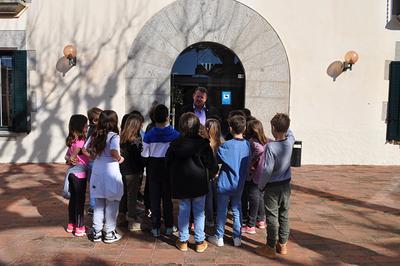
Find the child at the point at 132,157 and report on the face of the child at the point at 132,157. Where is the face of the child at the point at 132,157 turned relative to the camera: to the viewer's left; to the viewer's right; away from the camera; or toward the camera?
away from the camera

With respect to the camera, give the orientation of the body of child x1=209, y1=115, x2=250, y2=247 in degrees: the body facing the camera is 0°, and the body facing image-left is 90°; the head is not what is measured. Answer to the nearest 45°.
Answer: approximately 135°

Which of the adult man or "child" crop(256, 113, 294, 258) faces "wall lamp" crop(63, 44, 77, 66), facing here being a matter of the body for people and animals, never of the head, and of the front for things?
the child

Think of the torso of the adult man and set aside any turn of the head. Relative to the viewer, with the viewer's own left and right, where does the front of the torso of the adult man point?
facing the viewer

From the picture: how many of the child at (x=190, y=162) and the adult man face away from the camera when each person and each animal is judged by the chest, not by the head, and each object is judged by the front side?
1

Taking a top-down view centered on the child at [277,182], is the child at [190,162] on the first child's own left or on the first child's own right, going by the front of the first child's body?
on the first child's own left

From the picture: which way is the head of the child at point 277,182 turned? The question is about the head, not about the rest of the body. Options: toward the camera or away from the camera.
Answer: away from the camera

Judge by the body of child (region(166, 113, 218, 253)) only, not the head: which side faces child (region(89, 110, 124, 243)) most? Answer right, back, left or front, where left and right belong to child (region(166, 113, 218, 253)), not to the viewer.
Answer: left

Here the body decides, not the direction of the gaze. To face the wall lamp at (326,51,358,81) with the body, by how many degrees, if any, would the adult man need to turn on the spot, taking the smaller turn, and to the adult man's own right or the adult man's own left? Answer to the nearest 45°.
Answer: approximately 135° to the adult man's own left

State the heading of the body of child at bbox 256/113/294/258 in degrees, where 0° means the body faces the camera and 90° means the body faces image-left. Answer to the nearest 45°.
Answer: approximately 135°

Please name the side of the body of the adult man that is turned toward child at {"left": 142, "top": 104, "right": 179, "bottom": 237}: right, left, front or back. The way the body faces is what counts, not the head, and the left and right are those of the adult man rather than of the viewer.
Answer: front

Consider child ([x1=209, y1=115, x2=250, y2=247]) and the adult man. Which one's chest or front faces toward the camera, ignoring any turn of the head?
the adult man

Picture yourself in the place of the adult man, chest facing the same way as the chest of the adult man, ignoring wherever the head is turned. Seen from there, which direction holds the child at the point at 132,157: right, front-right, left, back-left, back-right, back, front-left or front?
front-right

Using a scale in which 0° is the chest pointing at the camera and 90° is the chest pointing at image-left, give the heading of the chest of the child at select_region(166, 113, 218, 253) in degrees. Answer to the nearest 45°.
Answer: approximately 180°

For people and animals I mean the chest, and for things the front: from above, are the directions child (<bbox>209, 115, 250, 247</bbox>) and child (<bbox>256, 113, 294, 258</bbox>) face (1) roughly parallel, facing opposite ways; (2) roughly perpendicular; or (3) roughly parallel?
roughly parallel

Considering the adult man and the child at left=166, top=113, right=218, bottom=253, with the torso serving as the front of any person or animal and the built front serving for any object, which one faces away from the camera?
the child

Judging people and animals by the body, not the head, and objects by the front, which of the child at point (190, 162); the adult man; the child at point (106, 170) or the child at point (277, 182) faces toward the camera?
the adult man
